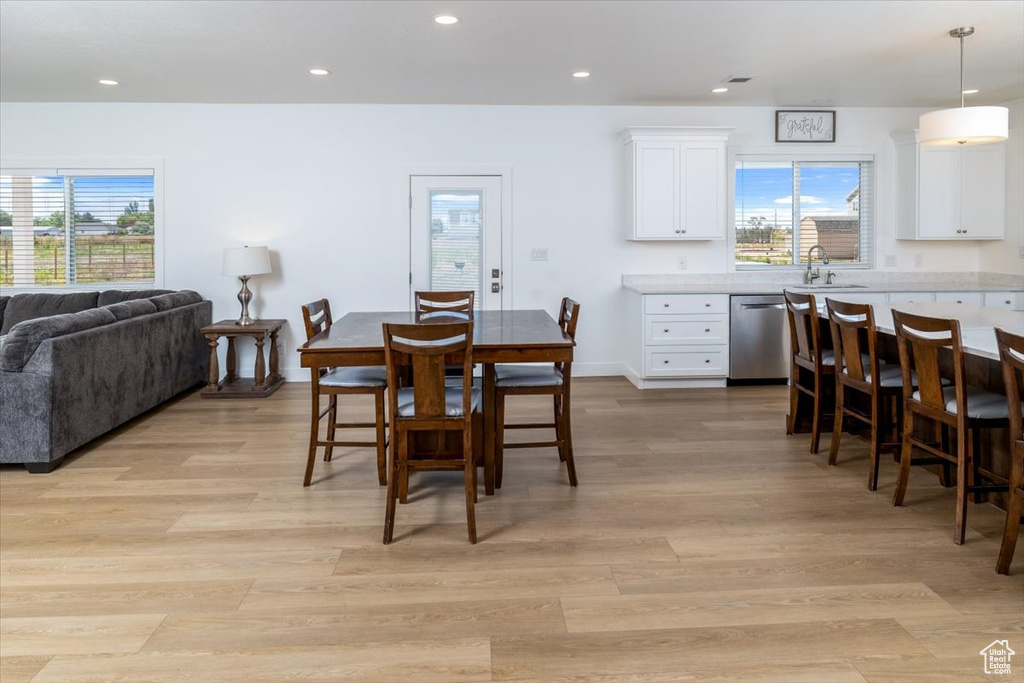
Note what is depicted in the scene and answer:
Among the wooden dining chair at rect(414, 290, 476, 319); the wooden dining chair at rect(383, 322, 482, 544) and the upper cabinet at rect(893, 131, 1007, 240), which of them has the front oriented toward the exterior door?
the wooden dining chair at rect(383, 322, 482, 544)

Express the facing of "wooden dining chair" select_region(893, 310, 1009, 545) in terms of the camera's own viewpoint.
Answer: facing away from the viewer and to the right of the viewer

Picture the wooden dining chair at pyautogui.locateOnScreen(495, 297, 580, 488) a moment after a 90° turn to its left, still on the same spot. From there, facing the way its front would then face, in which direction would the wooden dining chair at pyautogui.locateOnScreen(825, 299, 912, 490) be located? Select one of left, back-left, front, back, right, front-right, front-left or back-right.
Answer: left

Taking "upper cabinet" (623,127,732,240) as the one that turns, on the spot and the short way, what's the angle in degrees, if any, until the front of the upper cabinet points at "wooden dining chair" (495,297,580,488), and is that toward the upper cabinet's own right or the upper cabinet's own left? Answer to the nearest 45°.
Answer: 0° — it already faces it

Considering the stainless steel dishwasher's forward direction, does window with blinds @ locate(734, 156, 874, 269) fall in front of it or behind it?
behind

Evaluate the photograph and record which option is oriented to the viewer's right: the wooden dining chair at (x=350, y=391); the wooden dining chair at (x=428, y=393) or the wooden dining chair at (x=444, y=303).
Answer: the wooden dining chair at (x=350, y=391)

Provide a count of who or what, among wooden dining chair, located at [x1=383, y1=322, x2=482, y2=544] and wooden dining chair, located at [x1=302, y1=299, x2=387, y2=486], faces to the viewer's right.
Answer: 1

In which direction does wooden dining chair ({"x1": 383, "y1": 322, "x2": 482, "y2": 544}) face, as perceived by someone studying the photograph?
facing away from the viewer

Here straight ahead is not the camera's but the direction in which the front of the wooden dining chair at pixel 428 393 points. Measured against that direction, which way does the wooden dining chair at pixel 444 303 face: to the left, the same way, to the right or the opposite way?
the opposite way

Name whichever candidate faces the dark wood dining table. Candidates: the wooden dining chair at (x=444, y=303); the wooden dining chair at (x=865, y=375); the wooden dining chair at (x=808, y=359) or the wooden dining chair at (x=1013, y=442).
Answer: the wooden dining chair at (x=444, y=303)

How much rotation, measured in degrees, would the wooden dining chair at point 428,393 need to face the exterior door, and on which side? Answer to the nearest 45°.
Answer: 0° — it already faces it
